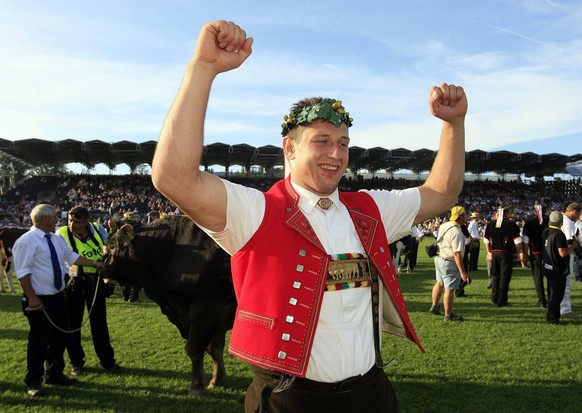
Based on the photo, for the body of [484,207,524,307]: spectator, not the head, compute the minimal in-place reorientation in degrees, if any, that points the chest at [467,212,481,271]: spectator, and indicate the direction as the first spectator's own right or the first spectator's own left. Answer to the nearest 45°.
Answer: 0° — they already face them

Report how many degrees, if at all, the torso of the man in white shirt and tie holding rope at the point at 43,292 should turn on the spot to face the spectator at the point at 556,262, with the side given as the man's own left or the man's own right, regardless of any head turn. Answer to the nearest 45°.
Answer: approximately 45° to the man's own left

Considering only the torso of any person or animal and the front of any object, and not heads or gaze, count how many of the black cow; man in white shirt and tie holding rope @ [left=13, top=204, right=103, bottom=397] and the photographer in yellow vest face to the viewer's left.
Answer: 1

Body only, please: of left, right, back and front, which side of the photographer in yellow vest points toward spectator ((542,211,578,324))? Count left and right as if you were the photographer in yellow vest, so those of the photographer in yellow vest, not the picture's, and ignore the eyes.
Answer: left

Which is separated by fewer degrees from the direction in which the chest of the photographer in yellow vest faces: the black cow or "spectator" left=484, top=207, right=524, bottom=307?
the black cow

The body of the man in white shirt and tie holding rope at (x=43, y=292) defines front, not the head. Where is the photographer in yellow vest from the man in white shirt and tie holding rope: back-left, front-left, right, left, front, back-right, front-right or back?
left

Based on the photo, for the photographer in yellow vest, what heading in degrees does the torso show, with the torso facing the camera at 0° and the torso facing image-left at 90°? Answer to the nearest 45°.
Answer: approximately 0°

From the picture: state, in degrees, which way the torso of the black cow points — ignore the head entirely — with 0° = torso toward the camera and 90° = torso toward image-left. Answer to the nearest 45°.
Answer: approximately 90°

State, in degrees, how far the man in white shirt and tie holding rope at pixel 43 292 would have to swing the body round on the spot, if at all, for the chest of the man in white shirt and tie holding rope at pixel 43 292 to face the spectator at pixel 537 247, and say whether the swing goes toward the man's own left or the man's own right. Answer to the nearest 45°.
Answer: approximately 45° to the man's own left

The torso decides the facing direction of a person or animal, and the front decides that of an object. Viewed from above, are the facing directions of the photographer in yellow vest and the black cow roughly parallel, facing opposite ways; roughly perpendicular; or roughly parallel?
roughly perpendicular
